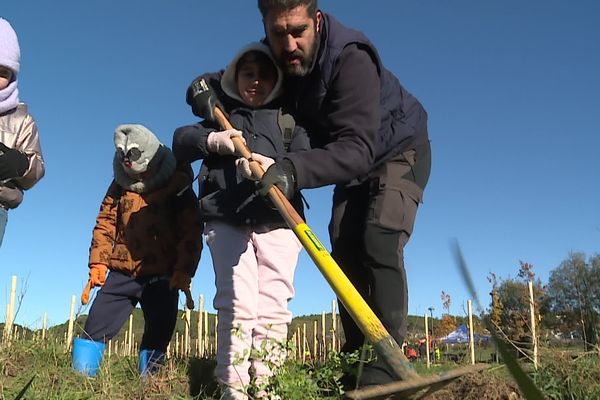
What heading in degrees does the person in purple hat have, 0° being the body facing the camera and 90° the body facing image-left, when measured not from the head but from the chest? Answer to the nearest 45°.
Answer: approximately 0°

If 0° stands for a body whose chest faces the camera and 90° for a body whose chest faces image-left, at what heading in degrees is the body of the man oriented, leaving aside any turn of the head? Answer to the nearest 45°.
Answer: approximately 45°

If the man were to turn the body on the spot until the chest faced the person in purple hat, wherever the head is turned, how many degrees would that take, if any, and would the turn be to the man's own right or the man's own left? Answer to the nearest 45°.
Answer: approximately 45° to the man's own right

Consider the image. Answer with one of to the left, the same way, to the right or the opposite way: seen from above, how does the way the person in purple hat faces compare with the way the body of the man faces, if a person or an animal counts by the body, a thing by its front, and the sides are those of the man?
to the left

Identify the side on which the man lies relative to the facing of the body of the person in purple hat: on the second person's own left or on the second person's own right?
on the second person's own left
